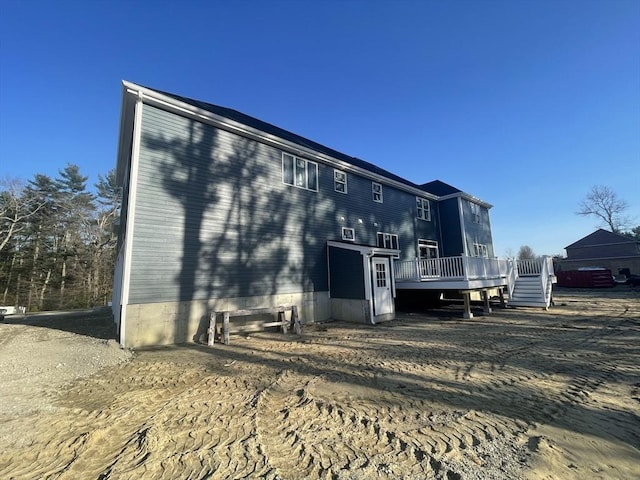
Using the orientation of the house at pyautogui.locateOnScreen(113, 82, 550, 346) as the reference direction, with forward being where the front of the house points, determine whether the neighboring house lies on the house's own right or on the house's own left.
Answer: on the house's own right

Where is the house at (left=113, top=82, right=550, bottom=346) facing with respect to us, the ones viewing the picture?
facing away from the viewer and to the left of the viewer

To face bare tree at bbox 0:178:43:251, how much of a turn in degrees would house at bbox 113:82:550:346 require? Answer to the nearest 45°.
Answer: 0° — it already faces it

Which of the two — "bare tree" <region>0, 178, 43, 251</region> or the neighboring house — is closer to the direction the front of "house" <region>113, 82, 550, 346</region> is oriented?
the bare tree
